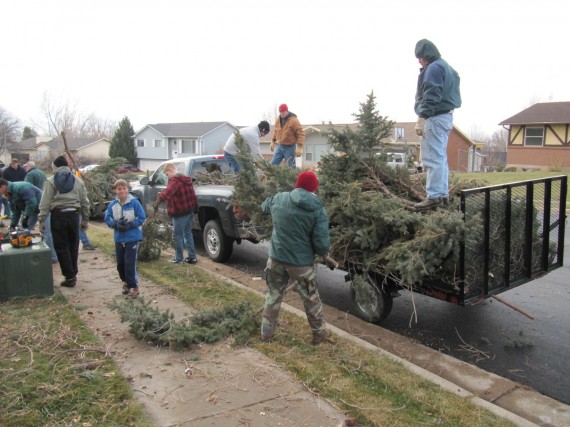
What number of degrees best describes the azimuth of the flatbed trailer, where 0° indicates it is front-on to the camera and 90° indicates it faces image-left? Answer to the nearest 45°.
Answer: approximately 135°

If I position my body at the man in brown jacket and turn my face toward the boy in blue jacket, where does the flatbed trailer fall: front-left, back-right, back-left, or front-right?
front-left

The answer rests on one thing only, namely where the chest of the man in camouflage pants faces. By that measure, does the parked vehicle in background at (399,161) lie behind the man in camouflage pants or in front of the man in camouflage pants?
in front

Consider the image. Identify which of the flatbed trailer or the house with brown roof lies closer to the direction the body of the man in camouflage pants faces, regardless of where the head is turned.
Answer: the house with brown roof

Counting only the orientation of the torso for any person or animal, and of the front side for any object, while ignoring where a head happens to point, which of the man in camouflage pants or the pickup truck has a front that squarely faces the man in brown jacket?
the man in camouflage pants

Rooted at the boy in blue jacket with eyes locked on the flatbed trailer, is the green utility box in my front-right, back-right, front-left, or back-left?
back-right

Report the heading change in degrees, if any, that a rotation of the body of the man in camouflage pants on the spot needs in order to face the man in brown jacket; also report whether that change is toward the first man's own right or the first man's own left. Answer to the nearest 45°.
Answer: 0° — they already face them

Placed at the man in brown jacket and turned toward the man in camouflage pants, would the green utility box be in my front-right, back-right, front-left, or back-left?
front-right

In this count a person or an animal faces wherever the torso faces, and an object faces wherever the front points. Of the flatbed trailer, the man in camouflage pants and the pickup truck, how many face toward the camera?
0

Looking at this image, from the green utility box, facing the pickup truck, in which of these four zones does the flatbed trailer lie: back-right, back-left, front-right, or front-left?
front-right

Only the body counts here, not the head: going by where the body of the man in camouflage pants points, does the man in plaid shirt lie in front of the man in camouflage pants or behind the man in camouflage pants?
in front

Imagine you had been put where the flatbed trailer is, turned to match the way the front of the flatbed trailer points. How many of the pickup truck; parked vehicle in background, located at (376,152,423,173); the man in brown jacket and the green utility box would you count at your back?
0

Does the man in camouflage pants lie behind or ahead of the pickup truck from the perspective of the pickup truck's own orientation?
behind

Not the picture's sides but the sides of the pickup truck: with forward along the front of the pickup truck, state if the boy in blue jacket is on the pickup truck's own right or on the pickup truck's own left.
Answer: on the pickup truck's own left

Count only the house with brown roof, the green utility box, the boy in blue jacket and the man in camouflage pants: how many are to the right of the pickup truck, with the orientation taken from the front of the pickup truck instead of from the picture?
1

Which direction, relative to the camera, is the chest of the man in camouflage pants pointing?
away from the camera

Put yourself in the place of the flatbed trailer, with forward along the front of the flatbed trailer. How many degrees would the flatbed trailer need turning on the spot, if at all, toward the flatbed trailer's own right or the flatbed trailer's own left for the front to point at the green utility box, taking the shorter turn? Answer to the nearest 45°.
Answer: approximately 45° to the flatbed trailer's own left

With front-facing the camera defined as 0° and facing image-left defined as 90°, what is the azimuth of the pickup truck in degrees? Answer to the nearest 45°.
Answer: approximately 135°

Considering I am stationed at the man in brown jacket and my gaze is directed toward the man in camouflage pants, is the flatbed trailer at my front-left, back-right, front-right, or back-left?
front-left
